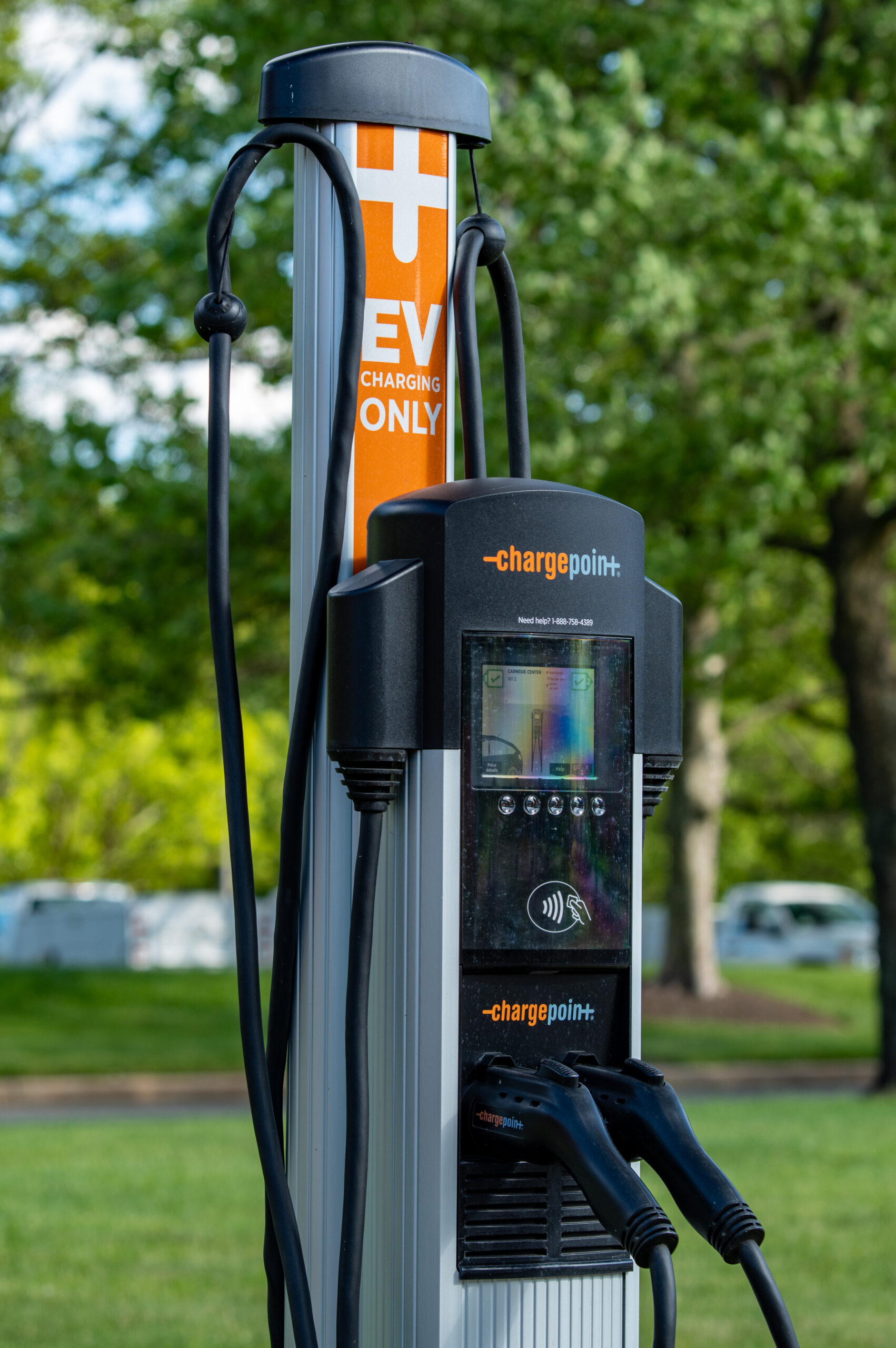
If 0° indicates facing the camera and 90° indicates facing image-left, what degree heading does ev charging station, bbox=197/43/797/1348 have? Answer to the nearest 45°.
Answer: approximately 315°

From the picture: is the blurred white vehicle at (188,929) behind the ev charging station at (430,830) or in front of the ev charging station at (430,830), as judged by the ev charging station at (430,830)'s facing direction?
behind

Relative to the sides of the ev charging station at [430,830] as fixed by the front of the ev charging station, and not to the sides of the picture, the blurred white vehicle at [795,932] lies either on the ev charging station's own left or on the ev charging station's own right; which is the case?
on the ev charging station's own left

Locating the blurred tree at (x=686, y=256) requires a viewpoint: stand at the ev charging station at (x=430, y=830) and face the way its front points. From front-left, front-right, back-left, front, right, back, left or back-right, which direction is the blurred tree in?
back-left
